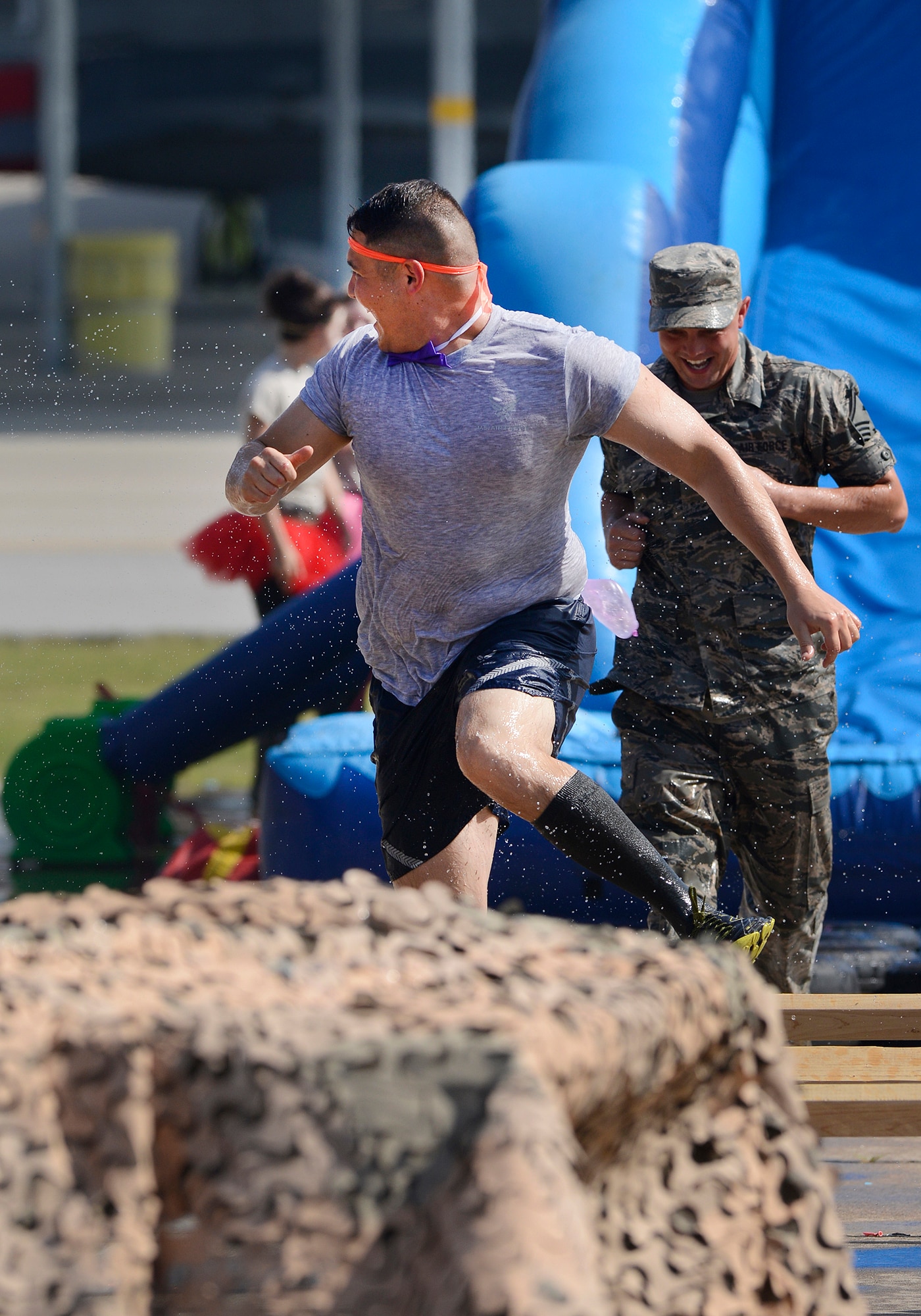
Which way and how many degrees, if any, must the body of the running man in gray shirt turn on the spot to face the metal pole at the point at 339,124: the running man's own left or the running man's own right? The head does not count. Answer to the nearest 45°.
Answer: approximately 135° to the running man's own right

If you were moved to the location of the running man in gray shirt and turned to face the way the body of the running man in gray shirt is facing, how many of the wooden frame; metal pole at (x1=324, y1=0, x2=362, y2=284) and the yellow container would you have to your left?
1

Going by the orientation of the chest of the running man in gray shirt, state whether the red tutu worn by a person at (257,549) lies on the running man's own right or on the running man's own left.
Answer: on the running man's own right

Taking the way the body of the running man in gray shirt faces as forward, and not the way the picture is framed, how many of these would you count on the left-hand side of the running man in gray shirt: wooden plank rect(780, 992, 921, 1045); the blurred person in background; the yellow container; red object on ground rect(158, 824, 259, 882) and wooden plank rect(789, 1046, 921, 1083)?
2

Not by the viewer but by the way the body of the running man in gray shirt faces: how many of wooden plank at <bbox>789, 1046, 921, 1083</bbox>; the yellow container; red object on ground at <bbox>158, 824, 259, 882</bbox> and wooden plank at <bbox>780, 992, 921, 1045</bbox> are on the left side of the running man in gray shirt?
2

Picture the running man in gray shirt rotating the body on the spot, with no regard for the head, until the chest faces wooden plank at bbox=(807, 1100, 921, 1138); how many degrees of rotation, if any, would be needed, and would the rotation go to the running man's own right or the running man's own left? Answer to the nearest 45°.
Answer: approximately 90° to the running man's own left

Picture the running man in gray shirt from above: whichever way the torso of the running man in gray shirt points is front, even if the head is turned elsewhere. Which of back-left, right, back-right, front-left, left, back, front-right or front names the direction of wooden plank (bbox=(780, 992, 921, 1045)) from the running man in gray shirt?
left

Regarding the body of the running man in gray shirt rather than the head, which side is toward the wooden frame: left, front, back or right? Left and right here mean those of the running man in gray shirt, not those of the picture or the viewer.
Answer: left

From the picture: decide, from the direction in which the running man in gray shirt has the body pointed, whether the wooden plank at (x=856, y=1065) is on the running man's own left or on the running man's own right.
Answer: on the running man's own left

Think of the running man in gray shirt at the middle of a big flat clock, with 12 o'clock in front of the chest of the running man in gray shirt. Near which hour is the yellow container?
The yellow container is roughly at 4 o'clock from the running man in gray shirt.

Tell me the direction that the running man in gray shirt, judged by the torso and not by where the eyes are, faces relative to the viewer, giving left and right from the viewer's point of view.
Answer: facing the viewer and to the left of the viewer

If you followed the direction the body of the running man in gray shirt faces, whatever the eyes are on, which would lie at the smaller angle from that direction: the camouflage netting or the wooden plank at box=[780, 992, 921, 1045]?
the camouflage netting

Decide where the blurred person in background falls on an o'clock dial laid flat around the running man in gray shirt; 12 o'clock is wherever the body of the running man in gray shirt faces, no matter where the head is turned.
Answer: The blurred person in background is roughly at 4 o'clock from the running man in gray shirt.
